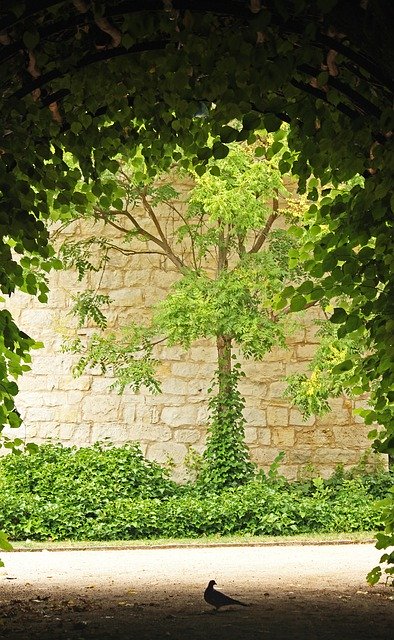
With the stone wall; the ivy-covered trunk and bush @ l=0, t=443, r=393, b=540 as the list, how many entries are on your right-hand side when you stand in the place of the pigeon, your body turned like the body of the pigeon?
3

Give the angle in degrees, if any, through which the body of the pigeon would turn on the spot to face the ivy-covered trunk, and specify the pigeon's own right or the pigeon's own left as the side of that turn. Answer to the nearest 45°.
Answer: approximately 90° to the pigeon's own right

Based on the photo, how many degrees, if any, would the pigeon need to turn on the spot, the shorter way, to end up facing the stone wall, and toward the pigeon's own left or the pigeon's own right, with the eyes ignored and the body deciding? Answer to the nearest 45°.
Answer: approximately 90° to the pigeon's own right

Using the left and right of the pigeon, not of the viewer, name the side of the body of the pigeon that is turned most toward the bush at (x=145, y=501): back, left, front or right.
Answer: right

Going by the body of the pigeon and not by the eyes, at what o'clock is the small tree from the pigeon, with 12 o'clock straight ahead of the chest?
The small tree is roughly at 3 o'clock from the pigeon.

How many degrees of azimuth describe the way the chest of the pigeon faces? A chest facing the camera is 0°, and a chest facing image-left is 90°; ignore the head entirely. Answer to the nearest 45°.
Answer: approximately 90°
